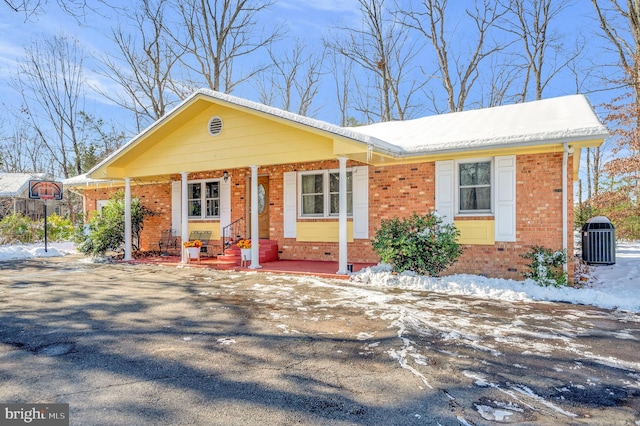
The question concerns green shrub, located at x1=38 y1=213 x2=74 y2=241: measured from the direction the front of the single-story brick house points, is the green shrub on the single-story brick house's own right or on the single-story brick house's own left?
on the single-story brick house's own right

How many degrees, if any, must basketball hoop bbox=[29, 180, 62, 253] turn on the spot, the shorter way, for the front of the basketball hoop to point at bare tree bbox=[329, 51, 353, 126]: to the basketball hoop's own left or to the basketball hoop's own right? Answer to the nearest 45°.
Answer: approximately 90° to the basketball hoop's own left

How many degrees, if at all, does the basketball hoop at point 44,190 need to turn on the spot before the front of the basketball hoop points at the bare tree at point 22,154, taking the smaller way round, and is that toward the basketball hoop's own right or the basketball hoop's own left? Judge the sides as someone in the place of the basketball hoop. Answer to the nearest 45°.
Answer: approximately 180°

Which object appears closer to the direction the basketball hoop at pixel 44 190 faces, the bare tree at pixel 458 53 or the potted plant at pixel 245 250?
the potted plant

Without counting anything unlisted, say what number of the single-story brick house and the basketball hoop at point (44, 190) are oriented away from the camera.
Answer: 0

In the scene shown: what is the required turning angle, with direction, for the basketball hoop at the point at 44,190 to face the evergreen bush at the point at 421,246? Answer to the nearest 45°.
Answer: approximately 45° to its left

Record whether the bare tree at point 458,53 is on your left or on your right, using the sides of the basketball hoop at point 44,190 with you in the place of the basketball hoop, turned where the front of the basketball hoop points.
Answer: on your left

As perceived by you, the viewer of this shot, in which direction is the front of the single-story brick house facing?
facing the viewer and to the left of the viewer

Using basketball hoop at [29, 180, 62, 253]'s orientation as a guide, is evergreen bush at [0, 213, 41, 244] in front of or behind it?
behind

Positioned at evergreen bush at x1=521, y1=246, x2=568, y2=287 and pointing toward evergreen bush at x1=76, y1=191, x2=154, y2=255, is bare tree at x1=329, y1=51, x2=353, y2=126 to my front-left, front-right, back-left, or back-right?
front-right

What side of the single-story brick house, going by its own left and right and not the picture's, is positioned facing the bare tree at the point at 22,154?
right

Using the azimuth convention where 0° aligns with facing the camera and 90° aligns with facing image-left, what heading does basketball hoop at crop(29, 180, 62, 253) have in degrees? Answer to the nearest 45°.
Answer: approximately 0°

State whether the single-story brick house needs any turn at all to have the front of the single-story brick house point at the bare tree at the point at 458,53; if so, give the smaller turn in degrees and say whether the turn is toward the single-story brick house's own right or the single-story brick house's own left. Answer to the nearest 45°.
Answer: approximately 180°

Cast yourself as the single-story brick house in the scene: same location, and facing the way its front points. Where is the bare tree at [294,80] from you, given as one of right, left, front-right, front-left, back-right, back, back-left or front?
back-right

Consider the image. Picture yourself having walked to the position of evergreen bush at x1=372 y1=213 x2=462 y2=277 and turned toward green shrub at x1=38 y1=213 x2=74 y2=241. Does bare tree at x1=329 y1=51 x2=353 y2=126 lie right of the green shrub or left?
right

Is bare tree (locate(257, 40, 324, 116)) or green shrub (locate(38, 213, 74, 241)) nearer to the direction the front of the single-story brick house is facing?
the green shrub
